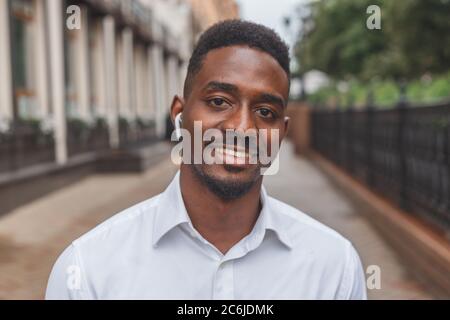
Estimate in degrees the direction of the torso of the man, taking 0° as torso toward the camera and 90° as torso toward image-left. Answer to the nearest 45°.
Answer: approximately 0°

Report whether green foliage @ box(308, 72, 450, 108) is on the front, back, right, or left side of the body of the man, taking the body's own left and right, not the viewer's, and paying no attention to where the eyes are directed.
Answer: back

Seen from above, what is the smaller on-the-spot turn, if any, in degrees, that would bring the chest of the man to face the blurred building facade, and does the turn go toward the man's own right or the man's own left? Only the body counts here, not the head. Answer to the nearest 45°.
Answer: approximately 180°

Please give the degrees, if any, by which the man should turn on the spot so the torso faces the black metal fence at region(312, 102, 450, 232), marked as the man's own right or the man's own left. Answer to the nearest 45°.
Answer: approximately 180°

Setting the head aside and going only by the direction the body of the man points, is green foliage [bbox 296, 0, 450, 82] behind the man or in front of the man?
behind
